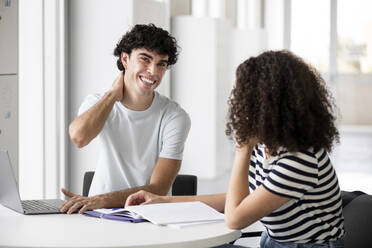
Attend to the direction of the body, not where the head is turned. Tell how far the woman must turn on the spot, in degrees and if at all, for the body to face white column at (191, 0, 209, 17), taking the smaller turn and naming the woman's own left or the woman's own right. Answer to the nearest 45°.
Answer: approximately 90° to the woman's own right

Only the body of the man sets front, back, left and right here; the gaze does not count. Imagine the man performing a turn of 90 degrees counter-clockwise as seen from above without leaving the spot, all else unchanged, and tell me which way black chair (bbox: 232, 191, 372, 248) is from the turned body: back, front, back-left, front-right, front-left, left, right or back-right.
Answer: front-right

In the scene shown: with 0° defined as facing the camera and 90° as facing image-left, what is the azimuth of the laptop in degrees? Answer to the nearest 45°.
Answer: approximately 225°

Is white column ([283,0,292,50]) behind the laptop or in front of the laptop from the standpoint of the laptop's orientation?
in front

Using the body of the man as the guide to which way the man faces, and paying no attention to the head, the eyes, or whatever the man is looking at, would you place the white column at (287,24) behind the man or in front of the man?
behind

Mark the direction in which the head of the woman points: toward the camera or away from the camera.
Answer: away from the camera

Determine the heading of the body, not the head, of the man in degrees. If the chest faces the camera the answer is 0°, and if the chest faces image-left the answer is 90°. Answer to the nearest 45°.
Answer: approximately 0°

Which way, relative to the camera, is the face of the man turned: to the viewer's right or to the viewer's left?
to the viewer's right

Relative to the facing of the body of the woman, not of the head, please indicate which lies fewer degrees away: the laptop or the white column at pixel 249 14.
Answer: the laptop

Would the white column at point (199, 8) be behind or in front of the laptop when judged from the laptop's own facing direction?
in front

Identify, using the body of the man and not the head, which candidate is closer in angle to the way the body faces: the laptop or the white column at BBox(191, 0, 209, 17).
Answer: the laptop

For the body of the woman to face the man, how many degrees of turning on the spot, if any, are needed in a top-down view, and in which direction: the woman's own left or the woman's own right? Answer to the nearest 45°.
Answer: approximately 45° to the woman's own right
